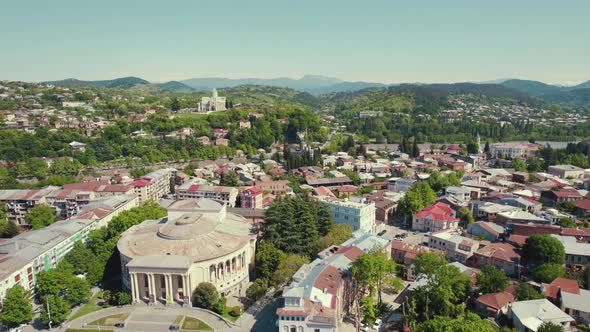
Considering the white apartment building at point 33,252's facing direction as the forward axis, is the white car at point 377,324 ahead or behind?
ahead

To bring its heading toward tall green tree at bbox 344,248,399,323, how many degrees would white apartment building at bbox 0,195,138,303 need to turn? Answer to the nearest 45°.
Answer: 0° — it already faces it

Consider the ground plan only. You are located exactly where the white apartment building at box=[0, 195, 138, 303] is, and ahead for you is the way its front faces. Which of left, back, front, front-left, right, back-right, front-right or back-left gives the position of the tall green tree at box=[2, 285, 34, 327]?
front-right

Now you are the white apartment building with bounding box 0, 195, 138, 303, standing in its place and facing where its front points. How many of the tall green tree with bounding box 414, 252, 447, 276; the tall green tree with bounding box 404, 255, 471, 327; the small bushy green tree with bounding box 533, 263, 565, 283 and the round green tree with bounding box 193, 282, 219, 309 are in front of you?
4

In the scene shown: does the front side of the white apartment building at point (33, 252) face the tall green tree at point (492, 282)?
yes

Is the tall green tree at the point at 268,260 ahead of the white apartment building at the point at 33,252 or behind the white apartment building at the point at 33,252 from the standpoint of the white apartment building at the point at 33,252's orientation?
ahead

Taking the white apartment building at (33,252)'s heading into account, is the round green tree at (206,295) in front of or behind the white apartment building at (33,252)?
in front

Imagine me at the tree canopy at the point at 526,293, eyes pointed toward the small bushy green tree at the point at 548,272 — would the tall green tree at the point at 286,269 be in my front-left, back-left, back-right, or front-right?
back-left

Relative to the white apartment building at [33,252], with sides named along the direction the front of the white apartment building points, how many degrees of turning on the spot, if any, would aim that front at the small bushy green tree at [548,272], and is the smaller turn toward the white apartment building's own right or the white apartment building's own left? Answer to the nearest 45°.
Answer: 0° — it already faces it

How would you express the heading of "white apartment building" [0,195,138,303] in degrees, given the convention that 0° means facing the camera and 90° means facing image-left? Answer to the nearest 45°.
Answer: approximately 315°

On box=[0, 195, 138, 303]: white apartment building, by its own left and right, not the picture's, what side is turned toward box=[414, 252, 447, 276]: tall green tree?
front

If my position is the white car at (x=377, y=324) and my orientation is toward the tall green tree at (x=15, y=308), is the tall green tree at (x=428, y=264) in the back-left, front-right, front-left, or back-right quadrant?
back-right

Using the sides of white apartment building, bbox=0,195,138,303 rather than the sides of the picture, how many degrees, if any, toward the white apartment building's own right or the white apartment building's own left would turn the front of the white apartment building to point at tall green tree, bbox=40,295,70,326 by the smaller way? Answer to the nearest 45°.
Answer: approximately 45° to the white apartment building's own right
